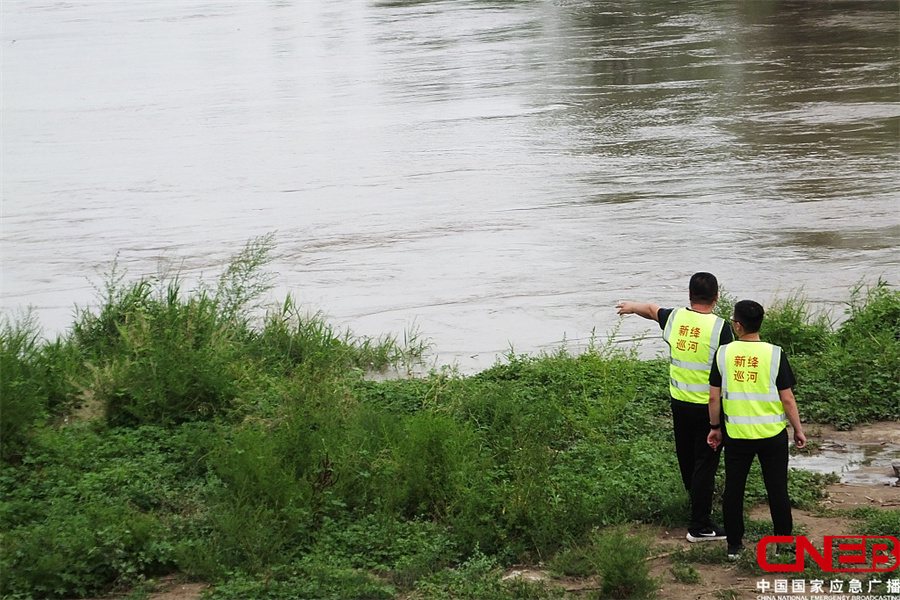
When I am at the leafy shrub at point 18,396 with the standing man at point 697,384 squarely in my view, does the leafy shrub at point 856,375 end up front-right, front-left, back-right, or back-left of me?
front-left

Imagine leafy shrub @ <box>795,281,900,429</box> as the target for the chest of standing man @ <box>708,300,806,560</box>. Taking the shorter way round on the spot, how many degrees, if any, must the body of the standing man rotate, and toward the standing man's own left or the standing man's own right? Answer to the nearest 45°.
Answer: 0° — they already face it

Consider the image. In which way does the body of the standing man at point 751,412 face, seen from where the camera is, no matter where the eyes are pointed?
away from the camera

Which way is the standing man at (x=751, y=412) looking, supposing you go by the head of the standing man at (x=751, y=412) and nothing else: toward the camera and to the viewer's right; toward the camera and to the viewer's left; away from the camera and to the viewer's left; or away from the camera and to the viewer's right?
away from the camera and to the viewer's left

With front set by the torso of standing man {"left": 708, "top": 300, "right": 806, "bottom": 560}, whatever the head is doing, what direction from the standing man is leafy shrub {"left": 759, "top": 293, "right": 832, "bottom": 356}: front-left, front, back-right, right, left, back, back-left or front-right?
front

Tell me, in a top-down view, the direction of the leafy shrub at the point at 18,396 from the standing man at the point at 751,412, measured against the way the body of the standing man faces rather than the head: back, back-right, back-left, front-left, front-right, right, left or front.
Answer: left

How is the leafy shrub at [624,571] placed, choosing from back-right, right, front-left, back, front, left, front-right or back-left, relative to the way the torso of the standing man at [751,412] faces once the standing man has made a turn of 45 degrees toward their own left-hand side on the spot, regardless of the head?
left

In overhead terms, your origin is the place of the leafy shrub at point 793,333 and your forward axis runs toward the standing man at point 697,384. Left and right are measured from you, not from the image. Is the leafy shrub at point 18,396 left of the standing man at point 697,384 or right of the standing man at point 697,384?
right
